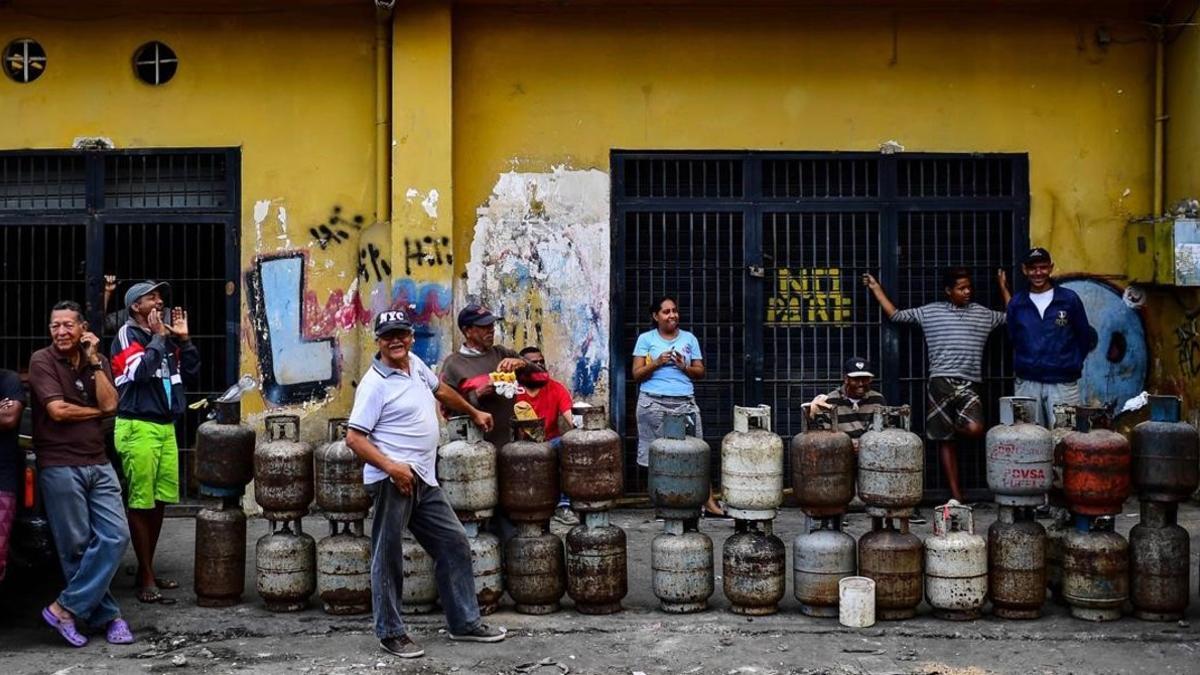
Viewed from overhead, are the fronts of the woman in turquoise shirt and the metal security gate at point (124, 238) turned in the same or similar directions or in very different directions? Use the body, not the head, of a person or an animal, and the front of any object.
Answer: same or similar directions

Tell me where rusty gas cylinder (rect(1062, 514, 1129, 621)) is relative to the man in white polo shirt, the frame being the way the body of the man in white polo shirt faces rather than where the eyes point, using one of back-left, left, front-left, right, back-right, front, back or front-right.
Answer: front-left

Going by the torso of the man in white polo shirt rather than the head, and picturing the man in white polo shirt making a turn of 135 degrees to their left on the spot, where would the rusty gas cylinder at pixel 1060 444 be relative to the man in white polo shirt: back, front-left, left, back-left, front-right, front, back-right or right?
right

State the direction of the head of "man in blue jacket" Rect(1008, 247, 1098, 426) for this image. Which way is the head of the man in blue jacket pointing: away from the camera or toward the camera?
toward the camera

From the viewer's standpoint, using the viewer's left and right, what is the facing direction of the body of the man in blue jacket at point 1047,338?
facing the viewer

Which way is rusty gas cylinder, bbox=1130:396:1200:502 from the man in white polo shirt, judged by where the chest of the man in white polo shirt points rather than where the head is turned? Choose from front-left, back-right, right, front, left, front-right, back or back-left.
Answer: front-left

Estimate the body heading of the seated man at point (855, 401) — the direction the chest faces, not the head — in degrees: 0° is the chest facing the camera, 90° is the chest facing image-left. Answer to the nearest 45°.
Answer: approximately 0°

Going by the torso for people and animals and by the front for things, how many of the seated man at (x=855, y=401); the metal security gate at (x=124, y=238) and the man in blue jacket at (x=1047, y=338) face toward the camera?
3

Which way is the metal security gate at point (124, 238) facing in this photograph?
toward the camera

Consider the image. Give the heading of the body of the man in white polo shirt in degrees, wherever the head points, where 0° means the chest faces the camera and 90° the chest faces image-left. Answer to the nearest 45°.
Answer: approximately 315°
